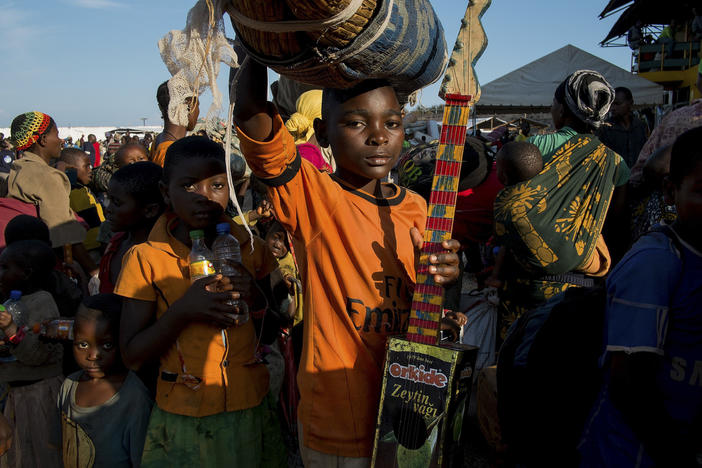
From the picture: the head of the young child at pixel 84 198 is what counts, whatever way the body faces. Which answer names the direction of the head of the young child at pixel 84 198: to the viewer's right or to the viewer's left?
to the viewer's right

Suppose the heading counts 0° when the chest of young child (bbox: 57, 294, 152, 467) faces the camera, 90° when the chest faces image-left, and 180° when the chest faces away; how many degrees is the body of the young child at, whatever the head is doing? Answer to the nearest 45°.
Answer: approximately 0°

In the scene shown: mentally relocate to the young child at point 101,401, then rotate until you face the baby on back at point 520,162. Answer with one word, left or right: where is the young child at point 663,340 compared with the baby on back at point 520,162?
right

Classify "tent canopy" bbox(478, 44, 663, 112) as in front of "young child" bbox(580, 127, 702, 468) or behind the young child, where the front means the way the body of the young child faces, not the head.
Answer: behind

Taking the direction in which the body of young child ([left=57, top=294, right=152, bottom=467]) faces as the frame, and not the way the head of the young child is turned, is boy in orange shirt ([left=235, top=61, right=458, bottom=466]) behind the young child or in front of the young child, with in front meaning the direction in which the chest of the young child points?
in front

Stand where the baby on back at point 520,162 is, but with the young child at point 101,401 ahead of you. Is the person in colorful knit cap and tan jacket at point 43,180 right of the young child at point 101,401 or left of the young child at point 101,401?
right
